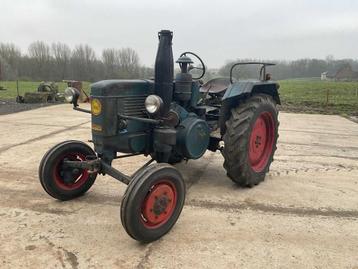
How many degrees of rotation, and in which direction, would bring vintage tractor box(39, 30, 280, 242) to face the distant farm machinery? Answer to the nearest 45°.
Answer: approximately 135° to its right

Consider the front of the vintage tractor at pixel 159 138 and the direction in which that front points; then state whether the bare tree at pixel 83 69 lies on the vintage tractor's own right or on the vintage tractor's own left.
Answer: on the vintage tractor's own right

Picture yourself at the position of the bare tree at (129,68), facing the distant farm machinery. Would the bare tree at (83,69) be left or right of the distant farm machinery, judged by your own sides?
right

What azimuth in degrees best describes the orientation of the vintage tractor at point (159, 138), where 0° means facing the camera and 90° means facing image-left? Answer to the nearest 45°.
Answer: approximately 45°

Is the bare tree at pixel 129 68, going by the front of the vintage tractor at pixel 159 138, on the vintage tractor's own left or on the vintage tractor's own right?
on the vintage tractor's own right
